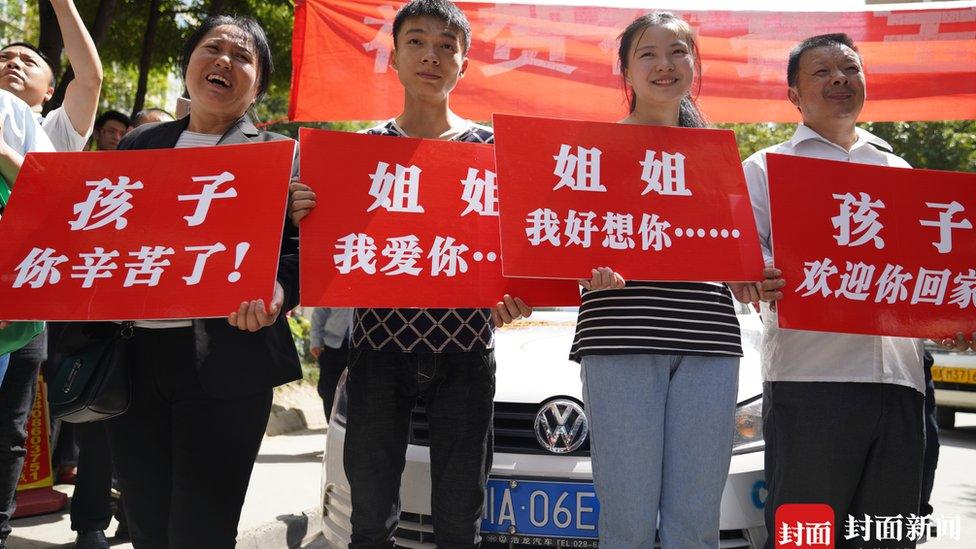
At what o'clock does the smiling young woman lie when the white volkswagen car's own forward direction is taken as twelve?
The smiling young woman is roughly at 11 o'clock from the white volkswagen car.

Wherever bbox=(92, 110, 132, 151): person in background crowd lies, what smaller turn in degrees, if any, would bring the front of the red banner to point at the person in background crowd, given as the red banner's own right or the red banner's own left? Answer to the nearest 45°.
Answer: approximately 90° to the red banner's own right

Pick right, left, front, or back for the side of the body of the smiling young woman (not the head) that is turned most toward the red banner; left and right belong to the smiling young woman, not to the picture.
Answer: back

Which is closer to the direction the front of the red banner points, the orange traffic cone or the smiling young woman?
the smiling young woman

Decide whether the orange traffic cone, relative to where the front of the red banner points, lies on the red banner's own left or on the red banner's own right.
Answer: on the red banner's own right

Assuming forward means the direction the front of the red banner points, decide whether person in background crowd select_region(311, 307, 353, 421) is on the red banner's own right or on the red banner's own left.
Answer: on the red banner's own right

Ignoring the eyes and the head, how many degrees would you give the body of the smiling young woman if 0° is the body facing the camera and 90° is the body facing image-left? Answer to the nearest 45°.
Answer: approximately 0°

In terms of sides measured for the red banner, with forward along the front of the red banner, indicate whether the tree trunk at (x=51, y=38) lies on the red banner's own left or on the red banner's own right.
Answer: on the red banner's own right

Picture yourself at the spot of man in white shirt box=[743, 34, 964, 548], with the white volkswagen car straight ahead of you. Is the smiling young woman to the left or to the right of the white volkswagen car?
left
